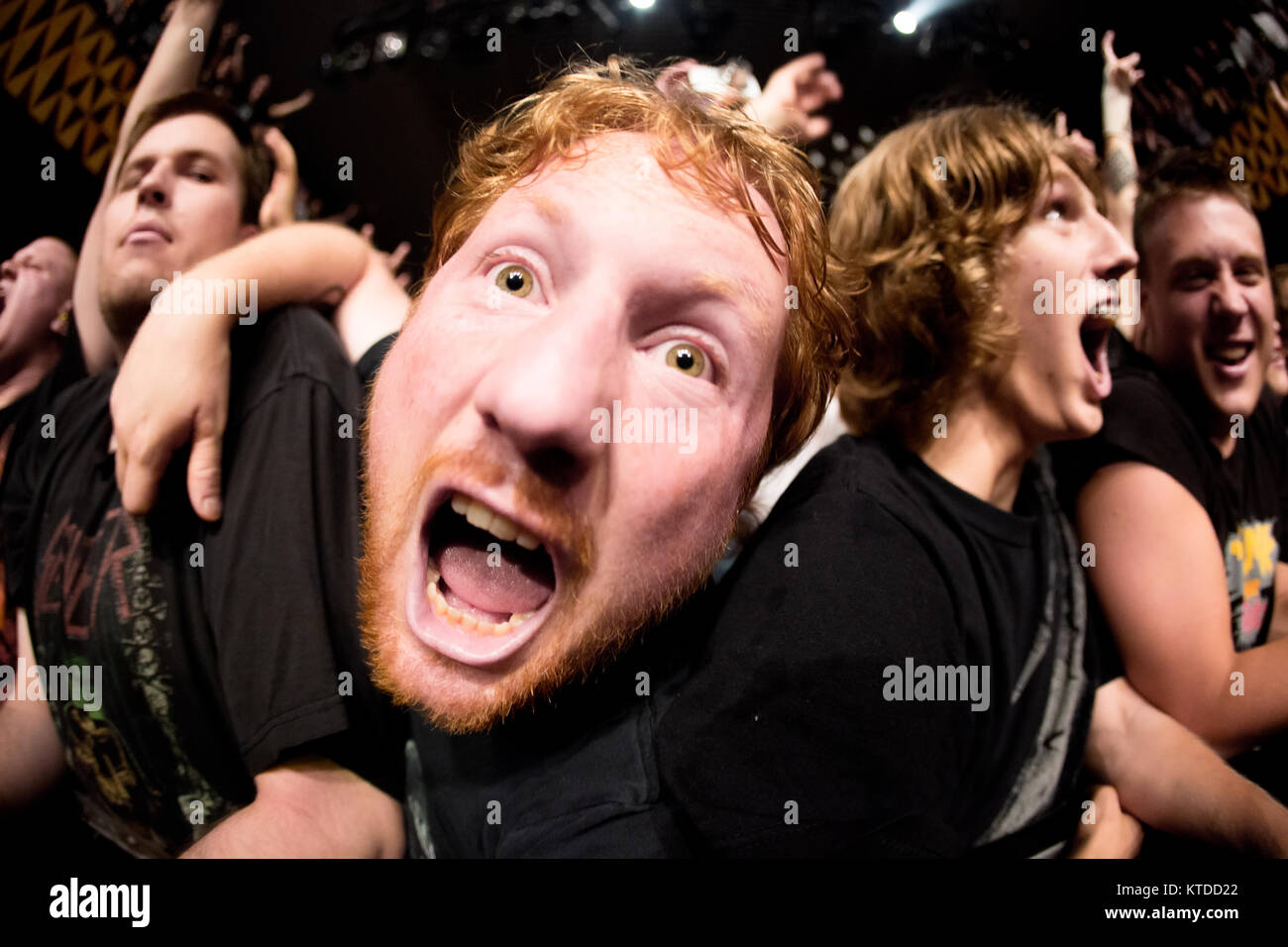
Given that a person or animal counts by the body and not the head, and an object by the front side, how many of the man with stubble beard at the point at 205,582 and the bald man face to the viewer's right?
0
